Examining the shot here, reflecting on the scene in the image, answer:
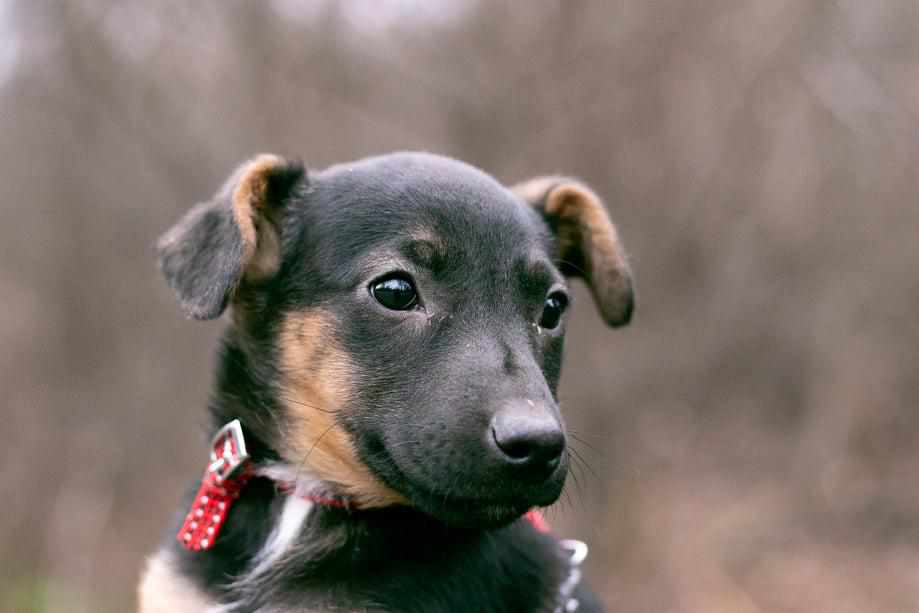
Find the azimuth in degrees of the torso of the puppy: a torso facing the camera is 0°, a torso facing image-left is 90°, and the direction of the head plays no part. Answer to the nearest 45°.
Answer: approximately 315°
